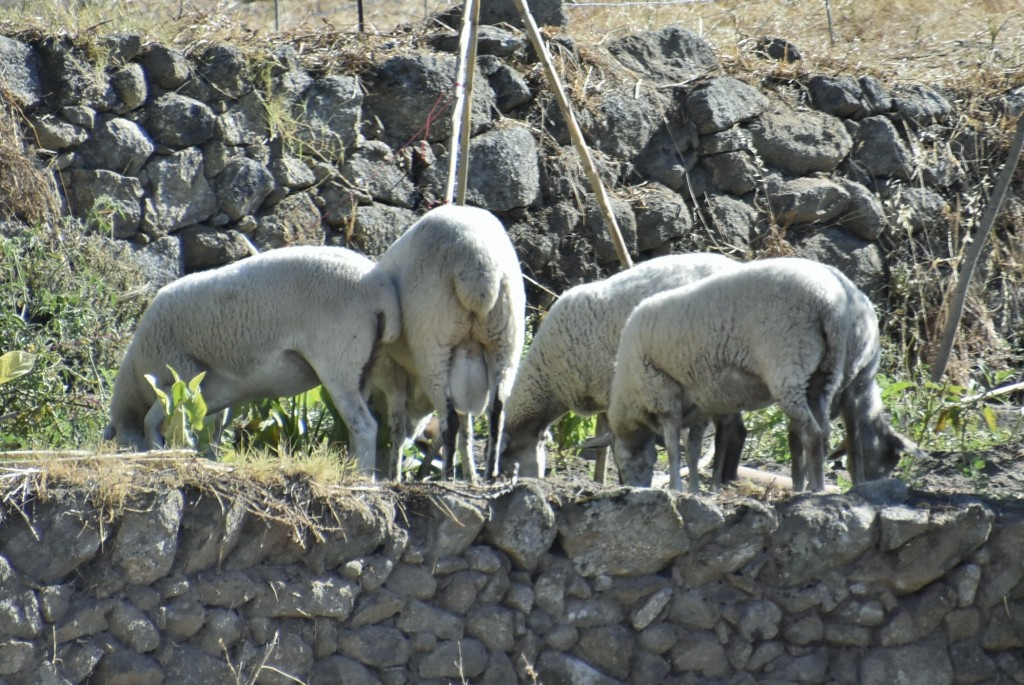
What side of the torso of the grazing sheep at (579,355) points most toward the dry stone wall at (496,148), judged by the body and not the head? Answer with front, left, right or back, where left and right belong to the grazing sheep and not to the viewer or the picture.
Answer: right

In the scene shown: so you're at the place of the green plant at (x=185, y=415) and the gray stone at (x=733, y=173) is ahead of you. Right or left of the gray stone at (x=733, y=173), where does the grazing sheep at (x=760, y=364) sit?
right

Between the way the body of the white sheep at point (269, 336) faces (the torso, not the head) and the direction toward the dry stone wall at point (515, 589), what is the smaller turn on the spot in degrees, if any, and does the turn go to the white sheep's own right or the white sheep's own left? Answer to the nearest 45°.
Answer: approximately 135° to the white sheep's own left

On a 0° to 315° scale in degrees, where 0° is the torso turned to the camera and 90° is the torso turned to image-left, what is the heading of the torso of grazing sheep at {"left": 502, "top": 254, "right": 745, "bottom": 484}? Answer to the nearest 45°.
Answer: approximately 90°

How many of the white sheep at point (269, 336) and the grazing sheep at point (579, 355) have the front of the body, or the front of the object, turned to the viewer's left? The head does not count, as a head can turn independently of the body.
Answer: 2

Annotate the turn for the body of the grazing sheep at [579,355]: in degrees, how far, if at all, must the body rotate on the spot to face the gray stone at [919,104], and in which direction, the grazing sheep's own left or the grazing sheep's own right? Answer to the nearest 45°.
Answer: approximately 135° to the grazing sheep's own right

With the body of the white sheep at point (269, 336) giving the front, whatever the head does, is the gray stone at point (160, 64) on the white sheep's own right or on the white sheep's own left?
on the white sheep's own right

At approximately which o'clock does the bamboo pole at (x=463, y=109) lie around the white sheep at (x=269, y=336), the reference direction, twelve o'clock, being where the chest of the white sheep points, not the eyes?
The bamboo pole is roughly at 4 o'clock from the white sheep.

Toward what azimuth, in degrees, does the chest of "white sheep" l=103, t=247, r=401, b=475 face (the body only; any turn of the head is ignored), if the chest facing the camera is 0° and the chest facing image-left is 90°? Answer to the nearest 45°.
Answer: approximately 90°

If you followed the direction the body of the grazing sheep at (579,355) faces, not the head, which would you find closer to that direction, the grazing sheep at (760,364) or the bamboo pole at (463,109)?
the bamboo pole

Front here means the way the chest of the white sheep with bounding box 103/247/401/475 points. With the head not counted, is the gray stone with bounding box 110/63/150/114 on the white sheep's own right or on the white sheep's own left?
on the white sheep's own right

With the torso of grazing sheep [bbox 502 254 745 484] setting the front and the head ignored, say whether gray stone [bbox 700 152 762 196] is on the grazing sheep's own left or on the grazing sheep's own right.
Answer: on the grazing sheep's own right
